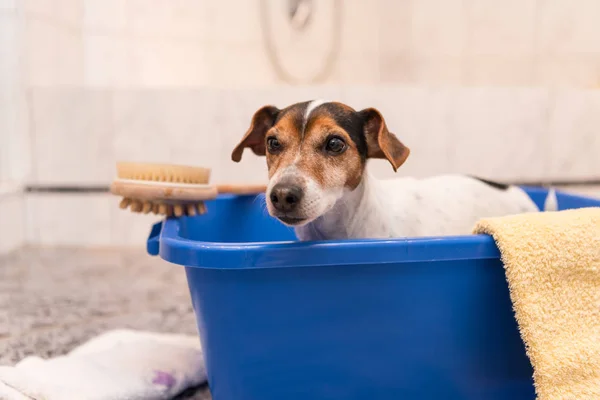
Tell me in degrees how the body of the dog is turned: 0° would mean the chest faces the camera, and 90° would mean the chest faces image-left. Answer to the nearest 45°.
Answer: approximately 45°
